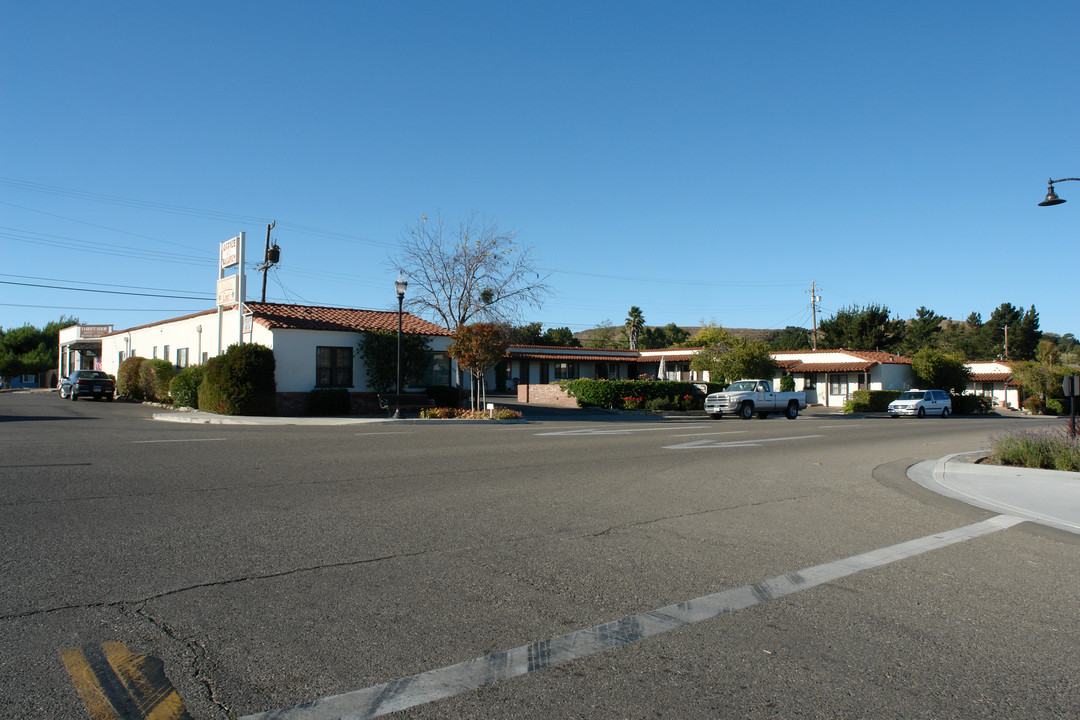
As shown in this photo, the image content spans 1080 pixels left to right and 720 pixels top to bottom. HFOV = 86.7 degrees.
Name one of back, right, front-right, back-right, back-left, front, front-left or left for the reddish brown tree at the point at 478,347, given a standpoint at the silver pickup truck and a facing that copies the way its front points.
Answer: front

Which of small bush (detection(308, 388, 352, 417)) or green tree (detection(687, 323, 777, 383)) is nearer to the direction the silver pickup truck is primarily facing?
the small bush

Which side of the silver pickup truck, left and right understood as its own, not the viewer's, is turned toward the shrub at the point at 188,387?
front

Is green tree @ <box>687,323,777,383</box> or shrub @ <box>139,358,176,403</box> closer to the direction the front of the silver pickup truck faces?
the shrub

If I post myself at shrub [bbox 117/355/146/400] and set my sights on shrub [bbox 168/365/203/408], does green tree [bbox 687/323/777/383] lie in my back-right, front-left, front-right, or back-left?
front-left

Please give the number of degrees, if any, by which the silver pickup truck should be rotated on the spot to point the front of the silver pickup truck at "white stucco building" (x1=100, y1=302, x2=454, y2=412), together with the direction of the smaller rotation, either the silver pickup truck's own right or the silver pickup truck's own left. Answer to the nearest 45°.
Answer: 0° — it already faces it

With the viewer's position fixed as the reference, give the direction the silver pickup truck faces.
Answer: facing the viewer and to the left of the viewer

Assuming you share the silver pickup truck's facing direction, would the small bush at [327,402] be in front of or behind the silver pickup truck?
in front

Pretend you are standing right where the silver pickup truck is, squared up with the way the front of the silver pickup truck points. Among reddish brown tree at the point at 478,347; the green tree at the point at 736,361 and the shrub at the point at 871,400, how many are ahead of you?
1

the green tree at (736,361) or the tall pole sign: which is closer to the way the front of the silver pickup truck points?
the tall pole sign

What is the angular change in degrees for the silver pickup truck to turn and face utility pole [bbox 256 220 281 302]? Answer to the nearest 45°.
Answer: approximately 45° to its right

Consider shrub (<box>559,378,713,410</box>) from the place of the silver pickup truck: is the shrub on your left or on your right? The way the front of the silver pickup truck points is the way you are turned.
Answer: on your right

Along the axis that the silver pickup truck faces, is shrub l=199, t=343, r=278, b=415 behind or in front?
in front
